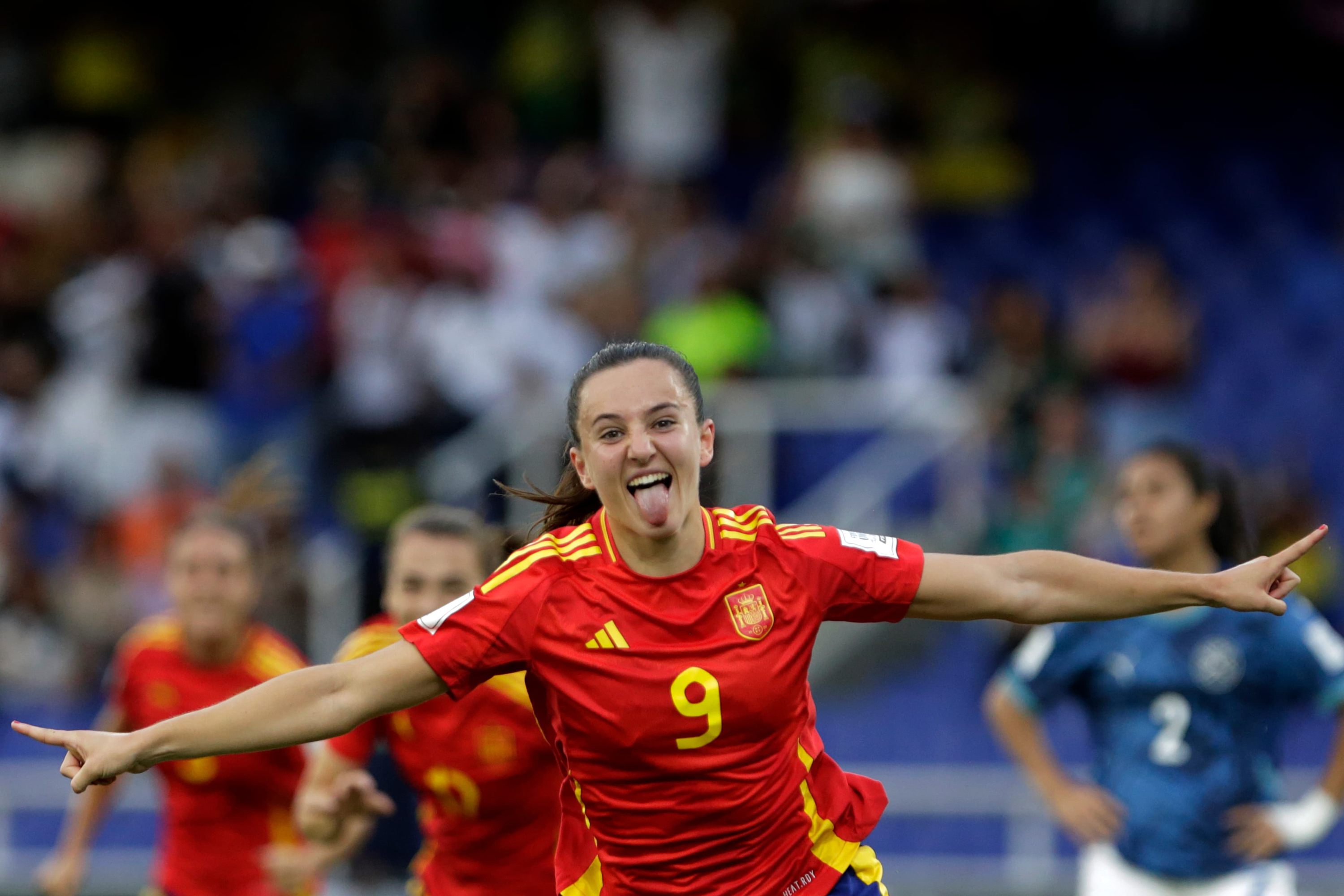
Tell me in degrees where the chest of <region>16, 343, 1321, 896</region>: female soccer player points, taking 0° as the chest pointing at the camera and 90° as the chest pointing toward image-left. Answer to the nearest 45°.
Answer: approximately 0°

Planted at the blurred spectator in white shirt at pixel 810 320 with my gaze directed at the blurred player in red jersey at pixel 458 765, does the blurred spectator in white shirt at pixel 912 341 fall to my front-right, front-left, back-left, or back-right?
back-left

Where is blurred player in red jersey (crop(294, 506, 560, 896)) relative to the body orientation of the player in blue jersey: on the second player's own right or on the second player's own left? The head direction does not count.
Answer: on the second player's own right

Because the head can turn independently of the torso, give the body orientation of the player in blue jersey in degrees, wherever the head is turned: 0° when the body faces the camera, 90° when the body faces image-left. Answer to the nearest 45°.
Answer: approximately 0°

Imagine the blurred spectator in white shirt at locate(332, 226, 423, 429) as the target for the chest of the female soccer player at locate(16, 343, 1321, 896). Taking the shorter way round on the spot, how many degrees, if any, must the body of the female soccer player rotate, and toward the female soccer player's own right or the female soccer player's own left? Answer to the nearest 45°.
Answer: approximately 180°

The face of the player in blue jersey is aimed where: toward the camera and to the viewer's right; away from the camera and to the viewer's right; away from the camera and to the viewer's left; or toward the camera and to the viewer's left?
toward the camera and to the viewer's left
